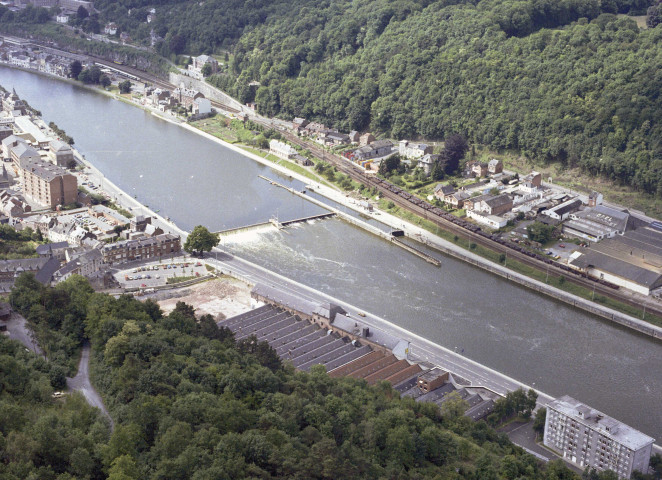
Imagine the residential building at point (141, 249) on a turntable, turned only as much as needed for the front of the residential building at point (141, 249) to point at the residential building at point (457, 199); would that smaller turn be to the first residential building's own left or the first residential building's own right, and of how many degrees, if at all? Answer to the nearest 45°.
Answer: approximately 90° to the first residential building's own left

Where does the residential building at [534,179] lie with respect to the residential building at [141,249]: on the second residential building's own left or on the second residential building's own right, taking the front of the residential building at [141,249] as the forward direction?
on the second residential building's own left

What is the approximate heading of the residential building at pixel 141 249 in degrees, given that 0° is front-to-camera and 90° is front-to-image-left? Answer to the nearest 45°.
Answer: approximately 0°

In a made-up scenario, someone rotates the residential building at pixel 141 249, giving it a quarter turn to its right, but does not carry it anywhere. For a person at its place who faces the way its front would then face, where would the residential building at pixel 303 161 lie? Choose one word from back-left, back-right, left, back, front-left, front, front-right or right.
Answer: back-right

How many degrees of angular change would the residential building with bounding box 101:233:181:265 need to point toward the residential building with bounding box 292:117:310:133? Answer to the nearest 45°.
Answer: approximately 135° to its left

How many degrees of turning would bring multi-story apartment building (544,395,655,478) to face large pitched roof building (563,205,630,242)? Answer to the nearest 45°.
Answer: approximately 135° to its right

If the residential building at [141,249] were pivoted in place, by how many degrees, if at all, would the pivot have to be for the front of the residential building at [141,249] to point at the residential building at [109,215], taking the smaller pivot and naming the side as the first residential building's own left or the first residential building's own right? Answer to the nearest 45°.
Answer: approximately 180°

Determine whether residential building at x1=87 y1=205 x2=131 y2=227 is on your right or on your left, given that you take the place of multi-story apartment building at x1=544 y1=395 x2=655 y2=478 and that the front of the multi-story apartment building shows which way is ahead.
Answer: on your right

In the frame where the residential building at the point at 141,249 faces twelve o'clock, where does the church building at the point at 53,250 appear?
the church building at the point at 53,250 is roughly at 3 o'clock from the residential building at the point at 141,249.

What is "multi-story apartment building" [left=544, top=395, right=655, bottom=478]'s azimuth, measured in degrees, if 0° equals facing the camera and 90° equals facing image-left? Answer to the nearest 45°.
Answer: approximately 45°

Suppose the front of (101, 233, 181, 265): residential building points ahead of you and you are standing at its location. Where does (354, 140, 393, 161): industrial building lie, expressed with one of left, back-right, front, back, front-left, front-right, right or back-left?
back-left

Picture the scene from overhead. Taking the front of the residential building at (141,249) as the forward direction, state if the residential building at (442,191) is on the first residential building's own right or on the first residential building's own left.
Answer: on the first residential building's own left

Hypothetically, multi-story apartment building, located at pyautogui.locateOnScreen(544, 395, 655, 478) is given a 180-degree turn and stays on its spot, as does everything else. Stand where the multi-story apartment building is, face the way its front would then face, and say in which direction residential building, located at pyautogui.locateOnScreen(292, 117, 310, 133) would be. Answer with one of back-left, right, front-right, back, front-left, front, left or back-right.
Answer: left

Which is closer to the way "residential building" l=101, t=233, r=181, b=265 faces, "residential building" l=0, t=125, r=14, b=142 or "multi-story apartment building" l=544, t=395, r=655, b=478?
the multi-story apartment building

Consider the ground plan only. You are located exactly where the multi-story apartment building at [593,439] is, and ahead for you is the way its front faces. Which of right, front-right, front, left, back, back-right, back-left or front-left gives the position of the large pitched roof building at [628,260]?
back-right

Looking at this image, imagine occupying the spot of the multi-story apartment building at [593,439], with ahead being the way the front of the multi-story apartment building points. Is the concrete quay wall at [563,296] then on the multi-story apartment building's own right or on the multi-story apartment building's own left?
on the multi-story apartment building's own right
